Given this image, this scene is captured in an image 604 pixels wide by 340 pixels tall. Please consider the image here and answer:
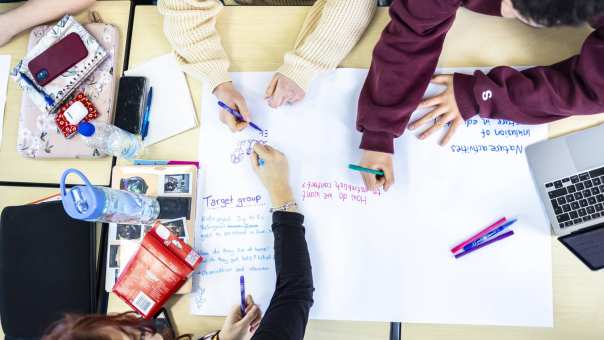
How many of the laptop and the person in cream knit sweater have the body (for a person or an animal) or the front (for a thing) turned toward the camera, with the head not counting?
1

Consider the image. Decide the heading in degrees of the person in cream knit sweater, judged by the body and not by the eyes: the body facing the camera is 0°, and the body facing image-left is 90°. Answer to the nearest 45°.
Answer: approximately 0°
